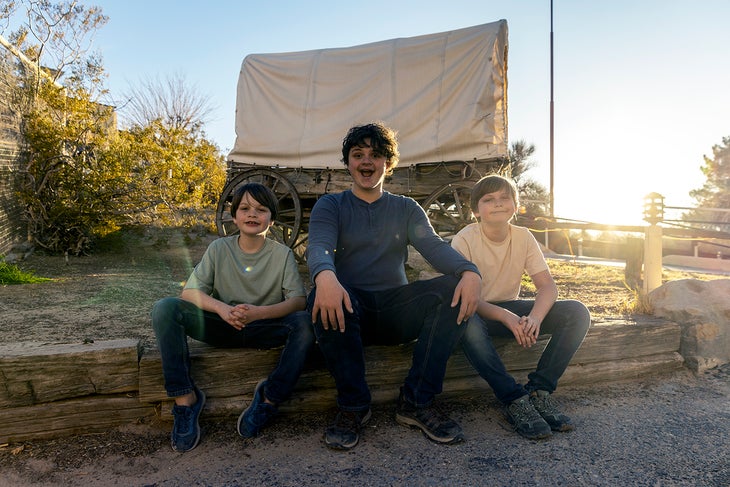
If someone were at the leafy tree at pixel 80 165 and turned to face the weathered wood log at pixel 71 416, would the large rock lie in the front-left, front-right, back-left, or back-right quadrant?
front-left

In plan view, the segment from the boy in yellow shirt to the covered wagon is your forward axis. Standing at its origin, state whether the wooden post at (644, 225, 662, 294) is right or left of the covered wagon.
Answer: right

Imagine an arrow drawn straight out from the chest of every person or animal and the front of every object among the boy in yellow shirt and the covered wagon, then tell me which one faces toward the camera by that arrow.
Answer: the boy in yellow shirt

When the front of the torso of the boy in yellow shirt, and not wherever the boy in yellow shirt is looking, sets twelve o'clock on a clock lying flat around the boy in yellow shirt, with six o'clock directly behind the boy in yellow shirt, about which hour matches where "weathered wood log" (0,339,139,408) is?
The weathered wood log is roughly at 2 o'clock from the boy in yellow shirt.

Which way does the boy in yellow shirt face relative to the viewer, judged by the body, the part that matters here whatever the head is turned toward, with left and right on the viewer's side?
facing the viewer

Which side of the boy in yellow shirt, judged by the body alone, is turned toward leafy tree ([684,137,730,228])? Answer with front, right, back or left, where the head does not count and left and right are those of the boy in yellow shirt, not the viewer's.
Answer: back

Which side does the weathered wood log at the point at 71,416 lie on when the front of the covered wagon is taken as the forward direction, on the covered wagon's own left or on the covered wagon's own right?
on the covered wagon's own right

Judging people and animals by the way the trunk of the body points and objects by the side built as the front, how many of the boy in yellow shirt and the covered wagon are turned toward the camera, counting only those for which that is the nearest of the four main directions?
1

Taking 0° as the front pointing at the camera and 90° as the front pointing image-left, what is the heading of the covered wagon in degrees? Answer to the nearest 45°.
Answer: approximately 270°

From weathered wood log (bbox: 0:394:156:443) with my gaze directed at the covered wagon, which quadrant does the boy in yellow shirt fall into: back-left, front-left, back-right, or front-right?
front-right

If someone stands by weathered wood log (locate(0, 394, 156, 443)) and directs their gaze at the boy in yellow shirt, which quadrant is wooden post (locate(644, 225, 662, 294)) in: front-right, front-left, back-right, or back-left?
front-left

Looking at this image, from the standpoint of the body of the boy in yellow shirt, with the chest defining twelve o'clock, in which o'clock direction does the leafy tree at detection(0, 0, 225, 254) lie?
The leafy tree is roughly at 4 o'clock from the boy in yellow shirt.

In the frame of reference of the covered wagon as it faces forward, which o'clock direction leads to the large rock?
The large rock is roughly at 2 o'clock from the covered wagon.

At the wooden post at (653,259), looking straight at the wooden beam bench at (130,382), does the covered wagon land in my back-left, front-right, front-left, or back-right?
front-right

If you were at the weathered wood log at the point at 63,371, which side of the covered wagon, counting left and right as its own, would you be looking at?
right
